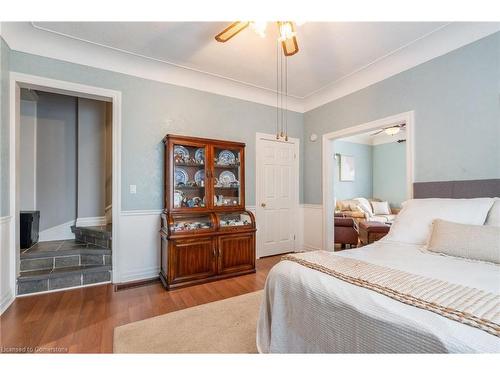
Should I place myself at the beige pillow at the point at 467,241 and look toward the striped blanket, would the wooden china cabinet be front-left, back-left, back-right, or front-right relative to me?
front-right

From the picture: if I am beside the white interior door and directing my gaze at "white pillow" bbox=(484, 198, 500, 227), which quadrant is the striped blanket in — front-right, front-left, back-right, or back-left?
front-right

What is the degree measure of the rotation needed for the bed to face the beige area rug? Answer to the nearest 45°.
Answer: approximately 45° to its right

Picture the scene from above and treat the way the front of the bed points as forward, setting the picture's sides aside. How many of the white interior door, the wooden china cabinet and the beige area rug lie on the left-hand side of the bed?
0

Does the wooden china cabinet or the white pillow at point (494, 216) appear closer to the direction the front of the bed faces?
the wooden china cabinet

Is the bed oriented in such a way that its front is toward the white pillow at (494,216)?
no

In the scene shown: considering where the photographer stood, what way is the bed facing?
facing the viewer and to the left of the viewer

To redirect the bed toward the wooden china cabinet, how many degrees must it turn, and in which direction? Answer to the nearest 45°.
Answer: approximately 90° to its right

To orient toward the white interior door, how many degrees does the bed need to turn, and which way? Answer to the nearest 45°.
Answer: approximately 90° to its right
